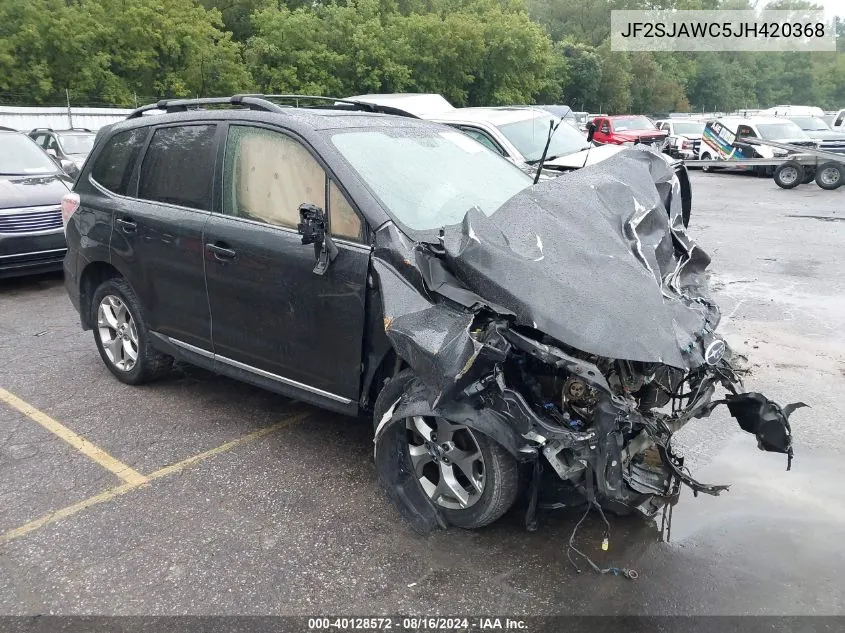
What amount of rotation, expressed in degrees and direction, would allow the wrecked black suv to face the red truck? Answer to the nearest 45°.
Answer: approximately 135° to its left

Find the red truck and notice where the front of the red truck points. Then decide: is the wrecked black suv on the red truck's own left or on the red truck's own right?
on the red truck's own right

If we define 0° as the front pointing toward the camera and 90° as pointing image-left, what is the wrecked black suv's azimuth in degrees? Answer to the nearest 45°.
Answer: approximately 315°

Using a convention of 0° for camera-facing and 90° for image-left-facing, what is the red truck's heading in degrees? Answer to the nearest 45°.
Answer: approximately 315°

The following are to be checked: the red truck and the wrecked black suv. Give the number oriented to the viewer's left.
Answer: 0
